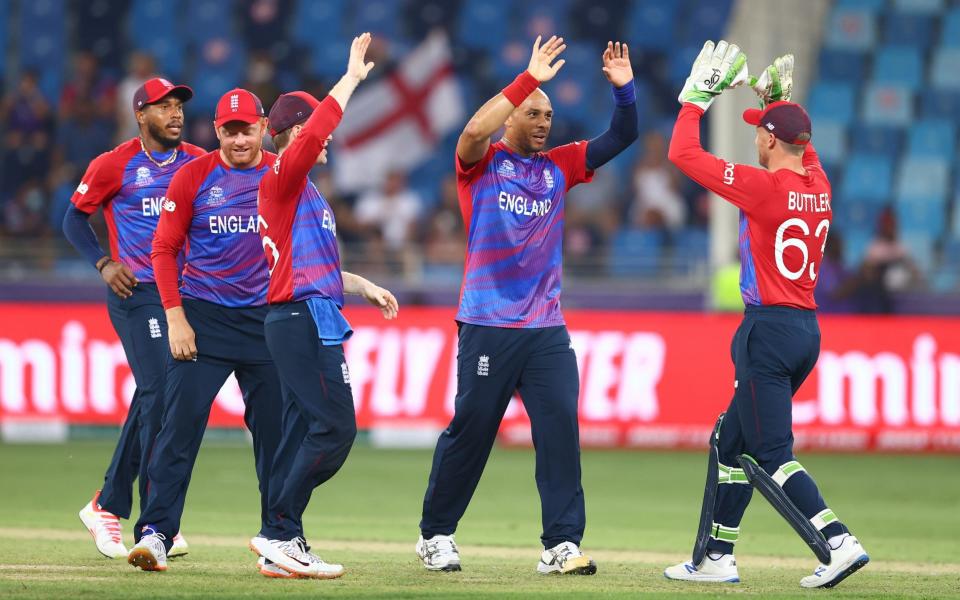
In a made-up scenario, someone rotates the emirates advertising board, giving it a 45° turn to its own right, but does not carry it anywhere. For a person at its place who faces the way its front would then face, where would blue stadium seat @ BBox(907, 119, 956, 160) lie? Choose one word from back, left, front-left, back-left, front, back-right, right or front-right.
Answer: back

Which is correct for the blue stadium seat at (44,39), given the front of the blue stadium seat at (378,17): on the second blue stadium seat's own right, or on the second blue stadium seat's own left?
on the second blue stadium seat's own right

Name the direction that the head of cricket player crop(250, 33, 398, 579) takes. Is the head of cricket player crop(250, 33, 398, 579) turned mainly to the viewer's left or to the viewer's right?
to the viewer's right

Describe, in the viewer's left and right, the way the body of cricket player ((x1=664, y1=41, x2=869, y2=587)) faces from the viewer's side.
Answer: facing away from the viewer and to the left of the viewer

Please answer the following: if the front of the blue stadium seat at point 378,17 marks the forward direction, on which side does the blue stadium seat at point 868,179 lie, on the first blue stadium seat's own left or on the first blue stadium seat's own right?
on the first blue stadium seat's own left

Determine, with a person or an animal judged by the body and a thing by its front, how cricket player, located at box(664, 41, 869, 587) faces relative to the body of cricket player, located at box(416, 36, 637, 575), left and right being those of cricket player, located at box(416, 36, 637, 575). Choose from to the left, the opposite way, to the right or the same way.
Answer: the opposite way

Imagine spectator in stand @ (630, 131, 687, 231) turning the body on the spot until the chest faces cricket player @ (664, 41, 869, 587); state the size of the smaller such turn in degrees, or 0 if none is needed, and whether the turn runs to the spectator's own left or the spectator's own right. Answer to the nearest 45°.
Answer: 0° — they already face them

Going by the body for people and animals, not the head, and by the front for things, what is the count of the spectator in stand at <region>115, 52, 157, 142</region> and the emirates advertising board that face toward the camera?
2

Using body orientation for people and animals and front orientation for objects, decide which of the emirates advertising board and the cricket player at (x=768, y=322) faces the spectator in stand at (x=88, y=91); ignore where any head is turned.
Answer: the cricket player

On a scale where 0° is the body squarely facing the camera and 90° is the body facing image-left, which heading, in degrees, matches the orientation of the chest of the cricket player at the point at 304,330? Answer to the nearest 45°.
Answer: approximately 270°

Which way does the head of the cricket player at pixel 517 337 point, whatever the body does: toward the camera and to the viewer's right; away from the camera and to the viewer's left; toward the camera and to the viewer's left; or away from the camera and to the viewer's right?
toward the camera and to the viewer's right
